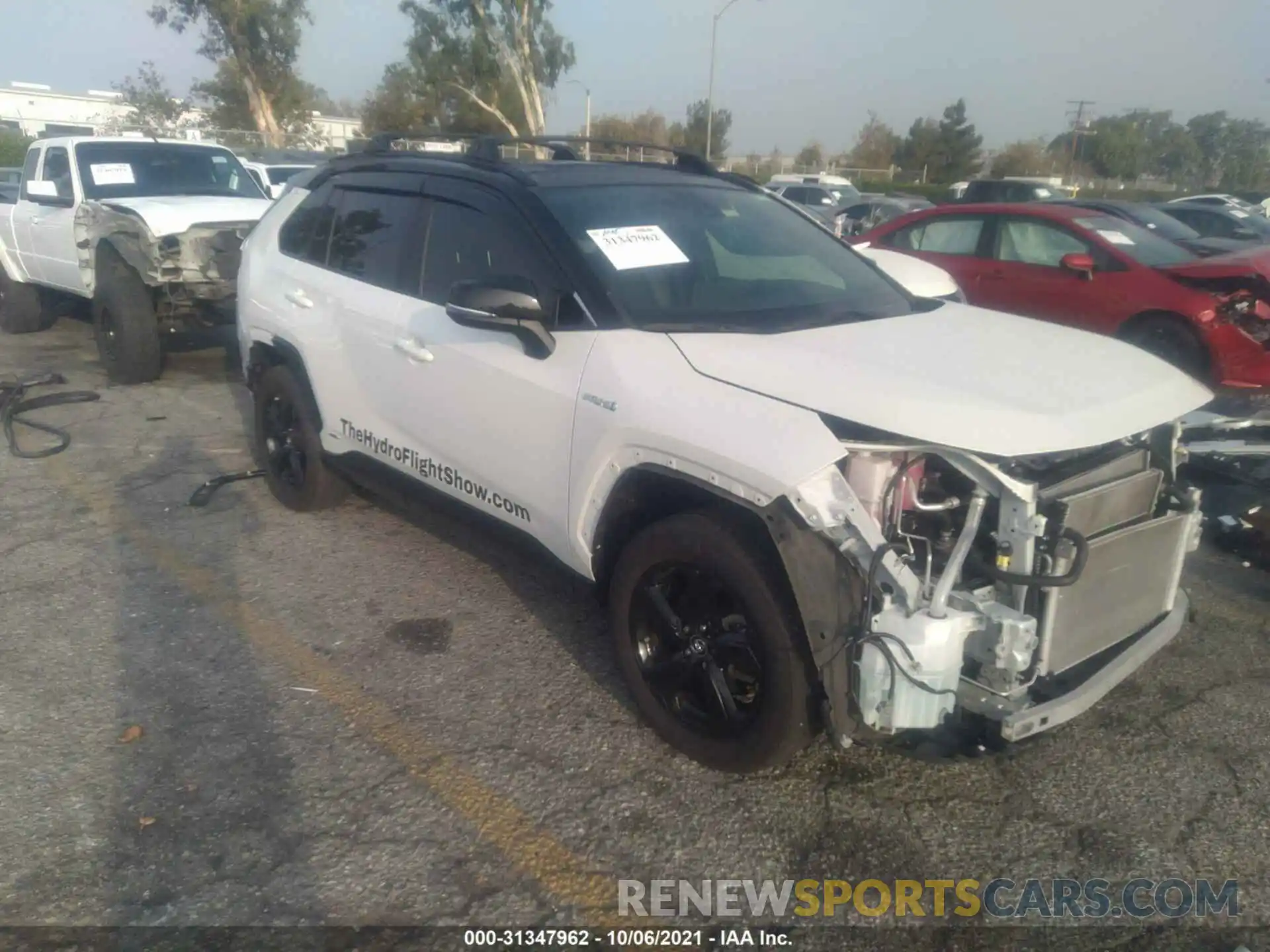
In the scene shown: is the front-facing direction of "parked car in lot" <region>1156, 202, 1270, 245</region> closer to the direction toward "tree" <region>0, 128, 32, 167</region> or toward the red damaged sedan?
the red damaged sedan

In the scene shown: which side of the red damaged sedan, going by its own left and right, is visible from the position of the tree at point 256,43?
back

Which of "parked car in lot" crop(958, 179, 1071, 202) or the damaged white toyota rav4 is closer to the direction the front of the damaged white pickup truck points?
the damaged white toyota rav4

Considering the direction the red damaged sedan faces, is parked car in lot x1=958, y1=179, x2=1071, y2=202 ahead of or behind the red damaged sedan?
behind

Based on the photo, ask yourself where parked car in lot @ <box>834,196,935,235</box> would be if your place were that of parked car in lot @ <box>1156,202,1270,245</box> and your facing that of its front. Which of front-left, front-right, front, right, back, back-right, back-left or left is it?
back-right

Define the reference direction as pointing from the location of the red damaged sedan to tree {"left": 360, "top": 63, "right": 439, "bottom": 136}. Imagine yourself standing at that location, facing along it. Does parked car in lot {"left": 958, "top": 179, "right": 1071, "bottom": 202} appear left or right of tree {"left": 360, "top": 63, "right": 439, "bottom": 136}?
right

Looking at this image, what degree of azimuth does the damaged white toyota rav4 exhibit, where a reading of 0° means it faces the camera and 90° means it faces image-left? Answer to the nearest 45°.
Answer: approximately 315°

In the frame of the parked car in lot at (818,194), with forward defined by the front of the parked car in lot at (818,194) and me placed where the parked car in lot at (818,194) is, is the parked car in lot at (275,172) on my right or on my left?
on my right
